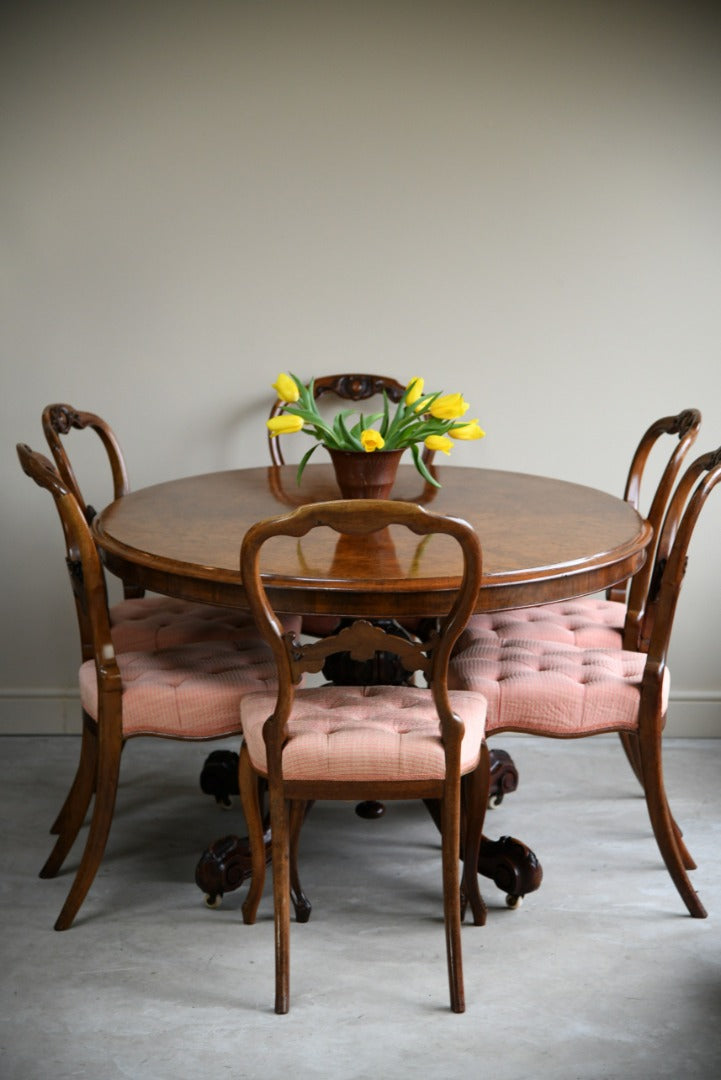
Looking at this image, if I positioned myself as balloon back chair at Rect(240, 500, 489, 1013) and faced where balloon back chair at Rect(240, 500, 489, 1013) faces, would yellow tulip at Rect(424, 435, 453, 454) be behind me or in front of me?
in front

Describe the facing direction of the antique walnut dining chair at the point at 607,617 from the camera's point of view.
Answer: facing the viewer and to the left of the viewer

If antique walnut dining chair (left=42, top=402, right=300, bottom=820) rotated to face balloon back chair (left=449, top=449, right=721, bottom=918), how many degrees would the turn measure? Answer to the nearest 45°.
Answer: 0° — it already faces it

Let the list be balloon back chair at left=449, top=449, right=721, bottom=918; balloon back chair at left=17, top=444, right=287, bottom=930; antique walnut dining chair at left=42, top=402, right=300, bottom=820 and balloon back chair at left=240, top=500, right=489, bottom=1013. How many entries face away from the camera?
1

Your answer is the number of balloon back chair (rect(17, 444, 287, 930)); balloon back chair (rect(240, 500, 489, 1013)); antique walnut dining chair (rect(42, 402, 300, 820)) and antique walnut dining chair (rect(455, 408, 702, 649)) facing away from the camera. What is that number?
1

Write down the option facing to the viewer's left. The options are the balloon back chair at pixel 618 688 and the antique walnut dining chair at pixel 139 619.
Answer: the balloon back chair

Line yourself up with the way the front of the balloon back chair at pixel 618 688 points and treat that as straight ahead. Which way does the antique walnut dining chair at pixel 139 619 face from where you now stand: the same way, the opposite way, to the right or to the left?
the opposite way

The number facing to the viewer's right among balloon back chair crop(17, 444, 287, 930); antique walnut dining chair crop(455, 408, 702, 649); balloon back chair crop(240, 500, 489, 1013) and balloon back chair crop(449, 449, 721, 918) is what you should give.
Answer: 1

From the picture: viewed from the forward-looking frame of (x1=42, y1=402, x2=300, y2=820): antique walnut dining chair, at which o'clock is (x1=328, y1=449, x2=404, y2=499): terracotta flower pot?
The terracotta flower pot is roughly at 11 o'clock from the antique walnut dining chair.

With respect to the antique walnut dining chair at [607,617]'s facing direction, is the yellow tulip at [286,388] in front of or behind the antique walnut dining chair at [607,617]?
in front

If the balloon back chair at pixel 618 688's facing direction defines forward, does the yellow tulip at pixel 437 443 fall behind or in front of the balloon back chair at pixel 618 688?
in front

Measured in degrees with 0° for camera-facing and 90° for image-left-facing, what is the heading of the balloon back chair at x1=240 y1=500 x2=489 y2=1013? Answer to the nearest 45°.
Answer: approximately 180°

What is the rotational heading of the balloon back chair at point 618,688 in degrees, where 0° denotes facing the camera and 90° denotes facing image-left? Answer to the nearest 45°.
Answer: approximately 90°

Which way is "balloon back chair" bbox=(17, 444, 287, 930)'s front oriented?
to the viewer's right
